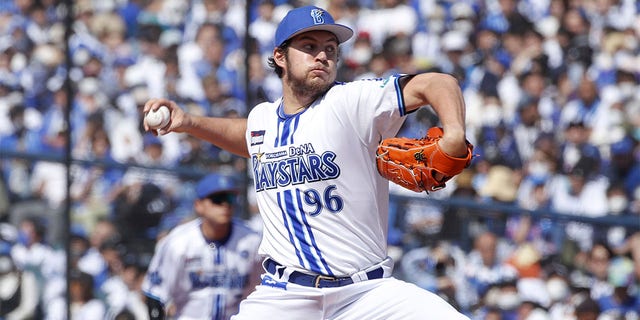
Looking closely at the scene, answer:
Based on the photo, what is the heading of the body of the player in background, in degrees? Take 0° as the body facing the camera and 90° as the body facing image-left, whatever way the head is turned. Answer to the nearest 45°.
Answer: approximately 315°
